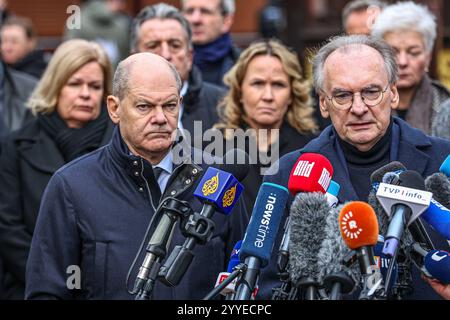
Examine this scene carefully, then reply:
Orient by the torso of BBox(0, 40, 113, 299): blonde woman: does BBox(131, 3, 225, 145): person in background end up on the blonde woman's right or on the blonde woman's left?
on the blonde woman's left

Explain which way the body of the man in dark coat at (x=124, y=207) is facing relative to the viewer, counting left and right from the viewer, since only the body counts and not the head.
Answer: facing the viewer and to the right of the viewer

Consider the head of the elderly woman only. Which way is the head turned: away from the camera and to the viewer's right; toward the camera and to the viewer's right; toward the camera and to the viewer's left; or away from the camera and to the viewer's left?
toward the camera and to the viewer's left

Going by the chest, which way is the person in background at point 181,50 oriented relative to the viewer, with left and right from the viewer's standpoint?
facing the viewer

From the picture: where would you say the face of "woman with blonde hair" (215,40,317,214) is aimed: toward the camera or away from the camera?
toward the camera

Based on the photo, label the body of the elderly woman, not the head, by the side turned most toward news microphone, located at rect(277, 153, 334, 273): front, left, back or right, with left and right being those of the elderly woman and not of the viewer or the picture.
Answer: front

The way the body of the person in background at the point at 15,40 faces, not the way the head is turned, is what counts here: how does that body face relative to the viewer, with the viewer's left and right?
facing the viewer and to the left of the viewer

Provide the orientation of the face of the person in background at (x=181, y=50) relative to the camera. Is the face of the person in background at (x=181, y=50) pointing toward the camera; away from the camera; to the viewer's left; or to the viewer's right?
toward the camera

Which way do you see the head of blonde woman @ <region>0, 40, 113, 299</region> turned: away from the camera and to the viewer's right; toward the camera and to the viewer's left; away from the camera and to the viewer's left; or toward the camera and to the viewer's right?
toward the camera and to the viewer's right

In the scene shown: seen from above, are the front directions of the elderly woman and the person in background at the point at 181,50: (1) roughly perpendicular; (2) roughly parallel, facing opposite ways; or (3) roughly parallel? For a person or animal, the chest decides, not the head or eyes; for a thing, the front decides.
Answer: roughly parallel

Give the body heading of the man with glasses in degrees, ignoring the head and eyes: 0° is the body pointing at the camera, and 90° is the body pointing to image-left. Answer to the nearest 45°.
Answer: approximately 0°

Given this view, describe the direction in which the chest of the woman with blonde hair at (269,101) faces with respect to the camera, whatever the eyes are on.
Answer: toward the camera
